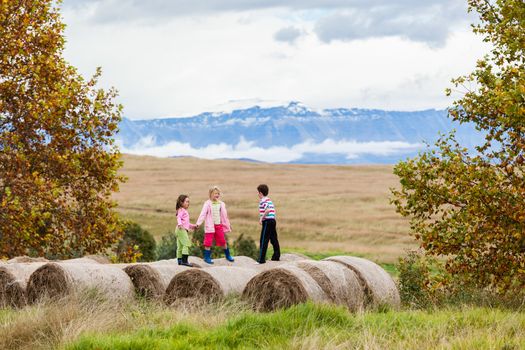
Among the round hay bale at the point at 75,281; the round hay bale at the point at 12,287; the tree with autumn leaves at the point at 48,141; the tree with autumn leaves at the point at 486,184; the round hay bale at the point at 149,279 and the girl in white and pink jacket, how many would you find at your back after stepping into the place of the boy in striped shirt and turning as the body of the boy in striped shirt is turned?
1

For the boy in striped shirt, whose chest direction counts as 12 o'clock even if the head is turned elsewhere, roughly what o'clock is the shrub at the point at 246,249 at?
The shrub is roughly at 3 o'clock from the boy in striped shirt.

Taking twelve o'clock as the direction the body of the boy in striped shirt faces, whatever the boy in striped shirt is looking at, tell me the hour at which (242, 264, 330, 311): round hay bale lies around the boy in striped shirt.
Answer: The round hay bale is roughly at 9 o'clock from the boy in striped shirt.

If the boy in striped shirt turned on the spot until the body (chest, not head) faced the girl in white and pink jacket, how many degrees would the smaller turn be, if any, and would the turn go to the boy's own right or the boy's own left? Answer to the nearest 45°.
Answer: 0° — they already face them

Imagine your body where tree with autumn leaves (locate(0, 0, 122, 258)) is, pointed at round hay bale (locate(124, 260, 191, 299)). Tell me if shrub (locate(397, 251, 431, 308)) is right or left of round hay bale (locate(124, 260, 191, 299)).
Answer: left

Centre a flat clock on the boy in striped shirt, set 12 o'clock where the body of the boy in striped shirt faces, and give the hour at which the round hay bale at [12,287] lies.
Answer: The round hay bale is roughly at 11 o'clock from the boy in striped shirt.

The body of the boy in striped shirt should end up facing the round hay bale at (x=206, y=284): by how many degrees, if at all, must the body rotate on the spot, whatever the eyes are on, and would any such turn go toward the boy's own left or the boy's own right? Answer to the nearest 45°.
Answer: approximately 90° to the boy's own left

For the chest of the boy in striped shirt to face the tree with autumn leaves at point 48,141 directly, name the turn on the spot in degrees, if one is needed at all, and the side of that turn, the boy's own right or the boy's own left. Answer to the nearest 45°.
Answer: approximately 45° to the boy's own right

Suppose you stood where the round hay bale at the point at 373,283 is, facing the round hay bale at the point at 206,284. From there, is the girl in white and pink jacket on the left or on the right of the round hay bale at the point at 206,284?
right

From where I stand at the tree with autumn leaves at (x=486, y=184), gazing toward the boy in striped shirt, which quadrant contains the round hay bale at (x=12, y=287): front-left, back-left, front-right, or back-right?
front-left

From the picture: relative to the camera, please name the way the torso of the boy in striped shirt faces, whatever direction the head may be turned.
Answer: to the viewer's left

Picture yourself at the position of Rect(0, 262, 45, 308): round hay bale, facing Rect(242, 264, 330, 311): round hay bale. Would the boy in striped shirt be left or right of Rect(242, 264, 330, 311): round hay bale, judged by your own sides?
left
